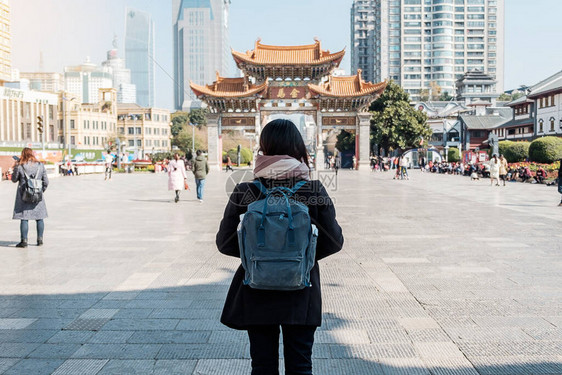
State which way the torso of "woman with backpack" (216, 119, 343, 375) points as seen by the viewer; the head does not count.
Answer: away from the camera

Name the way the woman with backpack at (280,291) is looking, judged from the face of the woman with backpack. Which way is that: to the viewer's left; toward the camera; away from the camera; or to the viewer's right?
away from the camera

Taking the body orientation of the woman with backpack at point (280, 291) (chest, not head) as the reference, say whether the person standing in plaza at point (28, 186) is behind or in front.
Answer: in front
